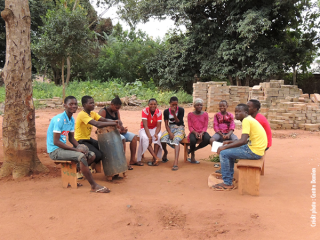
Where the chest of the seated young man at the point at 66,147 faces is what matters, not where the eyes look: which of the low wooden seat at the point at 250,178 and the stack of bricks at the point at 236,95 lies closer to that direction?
the low wooden seat

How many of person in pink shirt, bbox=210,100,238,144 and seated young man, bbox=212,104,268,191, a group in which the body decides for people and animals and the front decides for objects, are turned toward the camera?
1

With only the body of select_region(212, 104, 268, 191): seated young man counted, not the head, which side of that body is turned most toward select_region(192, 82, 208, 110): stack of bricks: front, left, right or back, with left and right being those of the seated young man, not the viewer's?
right

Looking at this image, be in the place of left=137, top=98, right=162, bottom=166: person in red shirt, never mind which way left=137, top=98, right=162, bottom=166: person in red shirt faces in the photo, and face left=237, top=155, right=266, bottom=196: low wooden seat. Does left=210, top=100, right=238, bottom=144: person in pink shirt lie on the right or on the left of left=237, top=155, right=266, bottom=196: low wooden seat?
left

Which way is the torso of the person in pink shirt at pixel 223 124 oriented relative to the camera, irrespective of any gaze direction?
toward the camera

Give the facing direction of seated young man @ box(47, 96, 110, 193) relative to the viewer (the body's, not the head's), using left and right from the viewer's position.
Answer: facing the viewer and to the right of the viewer

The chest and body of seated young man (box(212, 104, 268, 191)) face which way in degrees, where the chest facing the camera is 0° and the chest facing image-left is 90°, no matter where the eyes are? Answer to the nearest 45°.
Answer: approximately 90°

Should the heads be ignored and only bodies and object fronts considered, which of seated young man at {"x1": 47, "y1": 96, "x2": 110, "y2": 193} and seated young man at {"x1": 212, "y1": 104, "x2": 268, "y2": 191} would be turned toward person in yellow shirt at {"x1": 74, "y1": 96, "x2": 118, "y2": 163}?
seated young man at {"x1": 212, "y1": 104, "x2": 268, "y2": 191}

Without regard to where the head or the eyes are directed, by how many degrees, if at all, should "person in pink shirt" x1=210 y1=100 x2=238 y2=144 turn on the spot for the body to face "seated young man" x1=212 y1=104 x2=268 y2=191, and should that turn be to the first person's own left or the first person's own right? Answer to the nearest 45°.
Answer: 0° — they already face them

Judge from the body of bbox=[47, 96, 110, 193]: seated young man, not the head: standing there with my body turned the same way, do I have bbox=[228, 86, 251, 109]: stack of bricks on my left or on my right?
on my left

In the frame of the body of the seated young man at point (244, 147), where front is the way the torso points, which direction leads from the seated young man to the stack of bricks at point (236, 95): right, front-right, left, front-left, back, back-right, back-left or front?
right

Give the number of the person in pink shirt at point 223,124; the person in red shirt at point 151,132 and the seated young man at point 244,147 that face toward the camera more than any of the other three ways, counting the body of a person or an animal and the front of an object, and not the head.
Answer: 2

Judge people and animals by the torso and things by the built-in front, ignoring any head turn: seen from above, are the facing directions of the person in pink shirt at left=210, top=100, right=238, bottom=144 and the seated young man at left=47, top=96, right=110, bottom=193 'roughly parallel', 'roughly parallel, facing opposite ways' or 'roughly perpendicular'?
roughly perpendicular

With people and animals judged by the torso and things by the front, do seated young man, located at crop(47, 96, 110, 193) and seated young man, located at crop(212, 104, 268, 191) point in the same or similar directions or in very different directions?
very different directions

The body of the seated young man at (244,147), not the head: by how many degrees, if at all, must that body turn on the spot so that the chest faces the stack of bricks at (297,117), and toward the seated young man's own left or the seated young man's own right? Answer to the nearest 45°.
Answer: approximately 90° to the seated young man's own right
